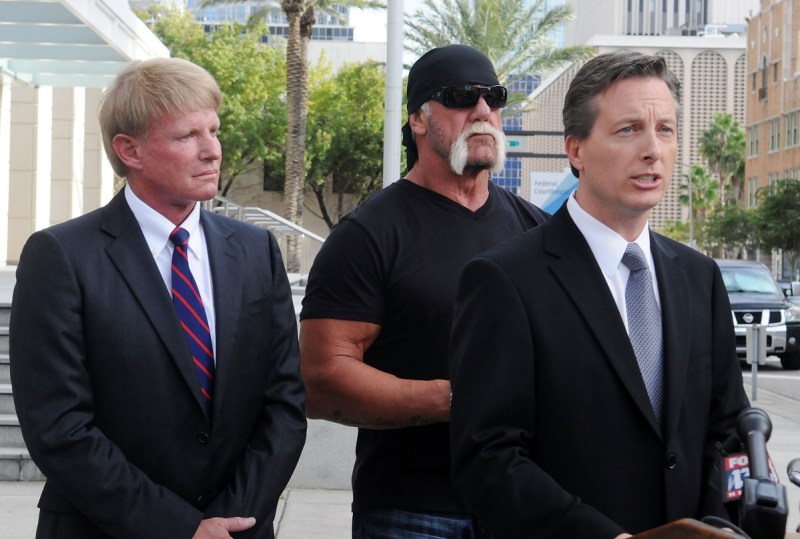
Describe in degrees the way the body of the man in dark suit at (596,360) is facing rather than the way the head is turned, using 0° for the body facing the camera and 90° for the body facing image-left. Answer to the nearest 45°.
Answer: approximately 315°

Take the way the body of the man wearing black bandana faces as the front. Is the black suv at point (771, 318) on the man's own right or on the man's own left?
on the man's own left

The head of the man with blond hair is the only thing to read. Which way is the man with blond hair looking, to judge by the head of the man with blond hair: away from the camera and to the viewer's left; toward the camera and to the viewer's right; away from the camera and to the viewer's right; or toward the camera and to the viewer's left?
toward the camera and to the viewer's right

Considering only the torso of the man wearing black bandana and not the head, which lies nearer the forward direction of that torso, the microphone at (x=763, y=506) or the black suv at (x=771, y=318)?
the microphone

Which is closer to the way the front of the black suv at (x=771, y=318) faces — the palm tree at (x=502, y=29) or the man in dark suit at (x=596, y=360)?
the man in dark suit

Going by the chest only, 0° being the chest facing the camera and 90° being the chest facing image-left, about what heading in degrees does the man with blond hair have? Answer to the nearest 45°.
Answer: approximately 315°
